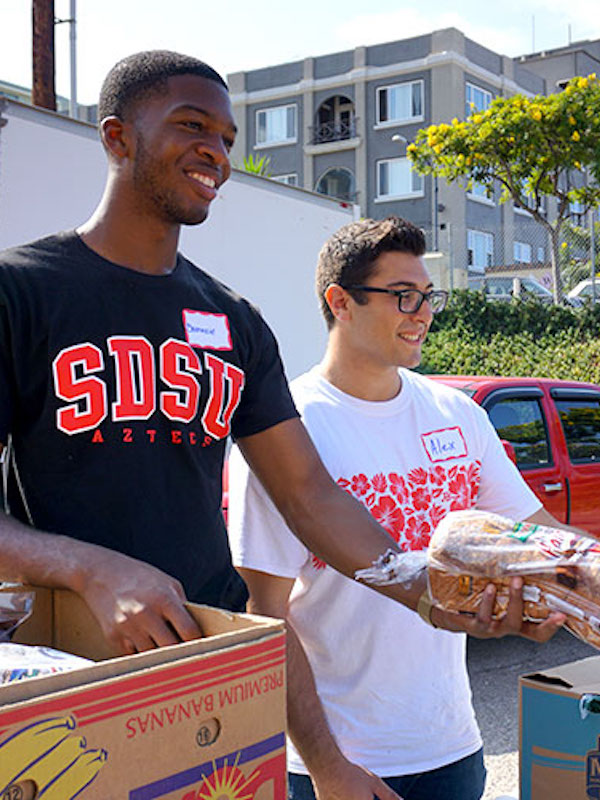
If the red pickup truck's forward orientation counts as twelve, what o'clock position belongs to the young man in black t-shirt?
The young man in black t-shirt is roughly at 11 o'clock from the red pickup truck.

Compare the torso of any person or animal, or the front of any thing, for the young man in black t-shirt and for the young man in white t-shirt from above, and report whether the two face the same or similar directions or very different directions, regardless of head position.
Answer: same or similar directions

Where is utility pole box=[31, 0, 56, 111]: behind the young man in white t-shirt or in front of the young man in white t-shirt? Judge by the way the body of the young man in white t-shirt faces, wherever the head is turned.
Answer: behind

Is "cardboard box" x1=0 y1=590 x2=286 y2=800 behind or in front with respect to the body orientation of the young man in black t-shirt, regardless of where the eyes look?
in front

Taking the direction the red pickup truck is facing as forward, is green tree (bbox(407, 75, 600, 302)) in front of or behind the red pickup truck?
behind

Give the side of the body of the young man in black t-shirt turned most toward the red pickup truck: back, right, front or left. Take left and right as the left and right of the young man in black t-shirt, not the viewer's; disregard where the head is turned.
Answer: left

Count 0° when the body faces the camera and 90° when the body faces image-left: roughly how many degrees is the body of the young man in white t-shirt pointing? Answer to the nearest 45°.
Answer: approximately 315°

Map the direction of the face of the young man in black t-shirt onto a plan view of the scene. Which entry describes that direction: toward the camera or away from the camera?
toward the camera

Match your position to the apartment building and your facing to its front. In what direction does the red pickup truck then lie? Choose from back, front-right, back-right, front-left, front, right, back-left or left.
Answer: front-left

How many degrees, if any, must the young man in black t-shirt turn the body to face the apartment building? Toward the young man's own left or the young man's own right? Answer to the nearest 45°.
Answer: approximately 135° to the young man's own left

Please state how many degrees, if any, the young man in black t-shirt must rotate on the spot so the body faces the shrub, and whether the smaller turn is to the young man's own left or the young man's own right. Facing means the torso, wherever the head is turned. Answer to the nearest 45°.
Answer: approximately 135° to the young man's own left

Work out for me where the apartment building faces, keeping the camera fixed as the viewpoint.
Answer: facing the viewer and to the left of the viewer

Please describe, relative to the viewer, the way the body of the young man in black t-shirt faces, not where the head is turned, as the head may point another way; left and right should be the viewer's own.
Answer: facing the viewer and to the right of the viewer

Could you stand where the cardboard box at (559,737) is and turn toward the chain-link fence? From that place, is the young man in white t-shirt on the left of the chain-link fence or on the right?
left
